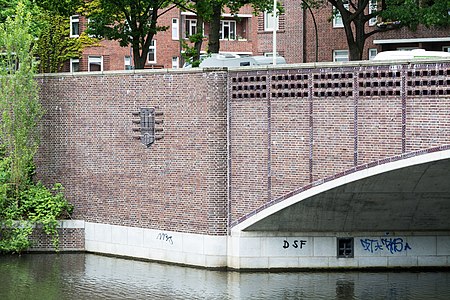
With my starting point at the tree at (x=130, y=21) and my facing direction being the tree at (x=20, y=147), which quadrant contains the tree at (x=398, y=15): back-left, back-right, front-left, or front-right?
back-left

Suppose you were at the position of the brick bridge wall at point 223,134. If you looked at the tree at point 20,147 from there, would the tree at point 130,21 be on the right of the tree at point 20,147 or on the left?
right
